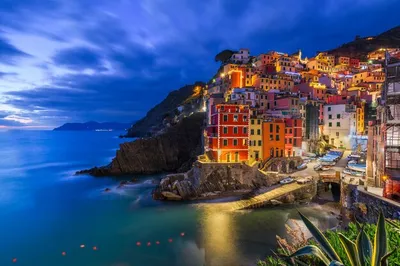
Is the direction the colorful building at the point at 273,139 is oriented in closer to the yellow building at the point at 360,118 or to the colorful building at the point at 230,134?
the colorful building

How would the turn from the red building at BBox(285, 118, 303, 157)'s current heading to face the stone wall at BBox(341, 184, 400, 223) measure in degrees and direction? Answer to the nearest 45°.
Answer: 0° — it already faces it

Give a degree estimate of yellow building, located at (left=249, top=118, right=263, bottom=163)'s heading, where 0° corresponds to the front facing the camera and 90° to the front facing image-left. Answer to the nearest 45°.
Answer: approximately 0°

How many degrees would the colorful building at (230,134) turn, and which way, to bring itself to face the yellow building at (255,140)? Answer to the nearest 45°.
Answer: approximately 135° to its left

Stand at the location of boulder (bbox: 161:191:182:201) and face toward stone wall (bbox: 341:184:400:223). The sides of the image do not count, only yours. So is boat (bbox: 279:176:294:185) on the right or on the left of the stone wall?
left

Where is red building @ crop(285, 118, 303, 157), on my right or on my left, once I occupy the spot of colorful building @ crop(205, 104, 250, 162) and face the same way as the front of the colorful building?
on my left

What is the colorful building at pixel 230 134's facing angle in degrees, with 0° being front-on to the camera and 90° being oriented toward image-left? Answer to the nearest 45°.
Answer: approximately 0°

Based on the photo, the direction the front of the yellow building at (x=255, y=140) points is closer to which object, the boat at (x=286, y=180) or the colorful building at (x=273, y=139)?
the boat

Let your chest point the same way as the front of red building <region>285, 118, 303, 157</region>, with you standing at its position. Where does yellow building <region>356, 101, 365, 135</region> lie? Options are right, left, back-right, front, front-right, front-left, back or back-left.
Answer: back-left

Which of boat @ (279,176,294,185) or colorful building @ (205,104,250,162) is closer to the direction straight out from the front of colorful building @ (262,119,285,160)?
the boat
